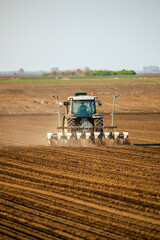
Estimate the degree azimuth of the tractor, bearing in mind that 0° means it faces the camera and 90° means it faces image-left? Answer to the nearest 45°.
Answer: approximately 180°
